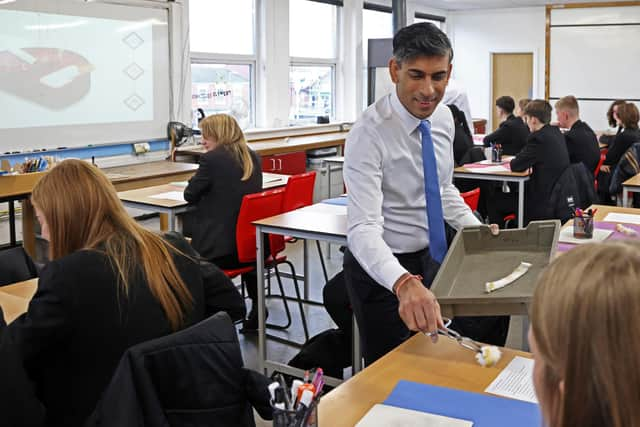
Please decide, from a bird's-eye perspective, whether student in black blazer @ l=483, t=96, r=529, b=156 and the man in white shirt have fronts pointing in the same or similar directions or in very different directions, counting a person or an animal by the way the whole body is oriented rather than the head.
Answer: very different directions

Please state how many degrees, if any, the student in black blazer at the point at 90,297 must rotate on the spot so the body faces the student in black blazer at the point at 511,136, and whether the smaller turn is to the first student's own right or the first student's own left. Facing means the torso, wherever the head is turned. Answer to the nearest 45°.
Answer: approximately 90° to the first student's own right

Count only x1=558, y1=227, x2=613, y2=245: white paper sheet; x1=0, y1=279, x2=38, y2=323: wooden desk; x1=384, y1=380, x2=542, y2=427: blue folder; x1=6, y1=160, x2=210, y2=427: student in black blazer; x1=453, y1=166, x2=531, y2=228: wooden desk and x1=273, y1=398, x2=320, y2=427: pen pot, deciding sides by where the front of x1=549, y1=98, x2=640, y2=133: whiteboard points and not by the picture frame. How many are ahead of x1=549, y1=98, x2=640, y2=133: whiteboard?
6

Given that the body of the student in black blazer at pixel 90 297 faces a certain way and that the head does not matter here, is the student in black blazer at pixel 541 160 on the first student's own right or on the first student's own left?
on the first student's own right

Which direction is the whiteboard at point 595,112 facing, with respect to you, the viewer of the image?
facing the viewer

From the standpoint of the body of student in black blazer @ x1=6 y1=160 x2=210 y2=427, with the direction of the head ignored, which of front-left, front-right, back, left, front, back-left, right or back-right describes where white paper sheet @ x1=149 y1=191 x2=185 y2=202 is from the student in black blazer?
front-right

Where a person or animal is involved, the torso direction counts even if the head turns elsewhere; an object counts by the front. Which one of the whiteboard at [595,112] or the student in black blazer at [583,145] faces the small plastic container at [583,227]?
the whiteboard

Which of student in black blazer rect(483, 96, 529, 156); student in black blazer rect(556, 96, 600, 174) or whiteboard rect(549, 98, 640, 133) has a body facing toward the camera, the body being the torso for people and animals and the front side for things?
the whiteboard

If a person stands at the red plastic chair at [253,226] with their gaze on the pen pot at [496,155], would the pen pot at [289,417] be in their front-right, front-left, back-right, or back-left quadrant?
back-right

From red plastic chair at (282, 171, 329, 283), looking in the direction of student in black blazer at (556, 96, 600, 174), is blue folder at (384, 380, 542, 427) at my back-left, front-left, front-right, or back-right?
back-right
